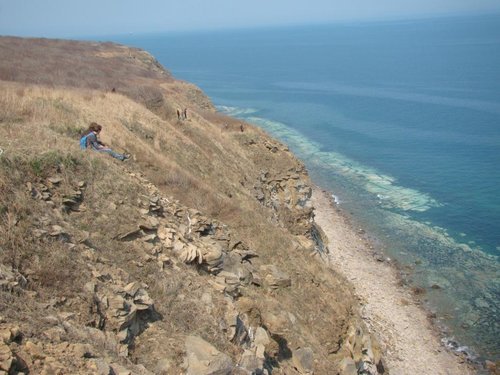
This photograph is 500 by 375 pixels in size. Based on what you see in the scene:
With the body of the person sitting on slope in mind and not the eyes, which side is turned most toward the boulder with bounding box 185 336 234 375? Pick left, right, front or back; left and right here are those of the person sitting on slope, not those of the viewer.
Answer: right

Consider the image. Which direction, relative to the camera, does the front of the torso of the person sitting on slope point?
to the viewer's right
